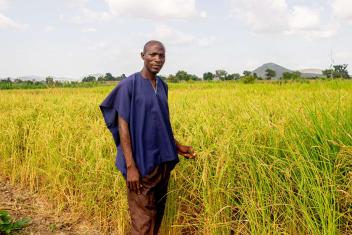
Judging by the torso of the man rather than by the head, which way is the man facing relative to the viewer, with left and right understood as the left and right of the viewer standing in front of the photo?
facing the viewer and to the right of the viewer

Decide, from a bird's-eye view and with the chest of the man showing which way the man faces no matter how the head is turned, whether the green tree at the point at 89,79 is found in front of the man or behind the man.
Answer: behind
